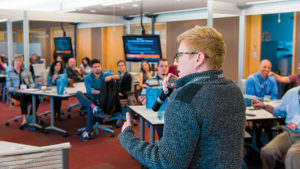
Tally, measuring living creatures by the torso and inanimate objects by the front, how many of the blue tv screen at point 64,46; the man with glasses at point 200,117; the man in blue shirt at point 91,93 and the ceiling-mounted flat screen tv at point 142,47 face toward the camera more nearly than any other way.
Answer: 3

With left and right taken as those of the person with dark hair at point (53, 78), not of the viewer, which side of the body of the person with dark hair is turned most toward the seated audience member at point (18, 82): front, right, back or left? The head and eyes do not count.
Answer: right

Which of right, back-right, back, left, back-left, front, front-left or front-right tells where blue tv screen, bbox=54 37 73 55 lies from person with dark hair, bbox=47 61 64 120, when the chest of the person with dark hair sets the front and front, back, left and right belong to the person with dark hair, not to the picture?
back-left

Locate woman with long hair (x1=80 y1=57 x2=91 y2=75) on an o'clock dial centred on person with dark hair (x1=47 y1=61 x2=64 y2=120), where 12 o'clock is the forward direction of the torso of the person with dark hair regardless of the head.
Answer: The woman with long hair is roughly at 8 o'clock from the person with dark hair.

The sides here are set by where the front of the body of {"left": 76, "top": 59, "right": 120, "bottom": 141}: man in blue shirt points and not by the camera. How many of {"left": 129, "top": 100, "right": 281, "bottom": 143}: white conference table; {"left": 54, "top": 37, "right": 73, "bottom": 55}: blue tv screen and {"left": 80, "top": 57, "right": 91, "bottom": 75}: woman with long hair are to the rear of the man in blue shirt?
2

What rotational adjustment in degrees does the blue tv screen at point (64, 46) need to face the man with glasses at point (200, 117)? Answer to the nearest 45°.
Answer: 0° — it already faces them

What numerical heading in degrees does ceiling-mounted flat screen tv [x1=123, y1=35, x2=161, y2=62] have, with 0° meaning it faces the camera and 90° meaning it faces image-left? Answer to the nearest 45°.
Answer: approximately 0°

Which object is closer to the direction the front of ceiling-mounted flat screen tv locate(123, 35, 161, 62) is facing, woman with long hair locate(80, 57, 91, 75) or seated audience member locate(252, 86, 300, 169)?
the seated audience member

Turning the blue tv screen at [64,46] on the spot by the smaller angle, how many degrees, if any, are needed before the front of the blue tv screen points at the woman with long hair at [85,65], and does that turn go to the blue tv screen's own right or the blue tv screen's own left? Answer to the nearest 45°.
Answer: approximately 45° to the blue tv screen's own left

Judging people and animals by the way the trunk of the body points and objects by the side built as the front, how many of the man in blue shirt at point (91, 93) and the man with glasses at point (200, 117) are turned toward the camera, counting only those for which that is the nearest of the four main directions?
1

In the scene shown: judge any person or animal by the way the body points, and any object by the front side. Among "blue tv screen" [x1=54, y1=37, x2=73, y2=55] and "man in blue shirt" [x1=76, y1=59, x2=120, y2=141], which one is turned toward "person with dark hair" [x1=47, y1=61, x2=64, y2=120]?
the blue tv screen

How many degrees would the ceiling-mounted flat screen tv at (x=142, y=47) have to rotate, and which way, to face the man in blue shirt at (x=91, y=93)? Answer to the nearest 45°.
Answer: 0° — it already faces them

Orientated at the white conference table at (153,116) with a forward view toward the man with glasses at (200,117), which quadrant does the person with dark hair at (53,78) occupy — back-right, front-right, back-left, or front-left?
back-right

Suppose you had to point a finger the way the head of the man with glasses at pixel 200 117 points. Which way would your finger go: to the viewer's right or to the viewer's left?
to the viewer's left

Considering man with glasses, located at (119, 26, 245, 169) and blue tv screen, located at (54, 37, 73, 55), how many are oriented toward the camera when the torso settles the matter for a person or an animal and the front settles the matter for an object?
1

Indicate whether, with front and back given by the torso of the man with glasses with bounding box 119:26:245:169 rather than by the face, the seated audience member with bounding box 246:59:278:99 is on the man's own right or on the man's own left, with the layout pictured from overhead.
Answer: on the man's own right
